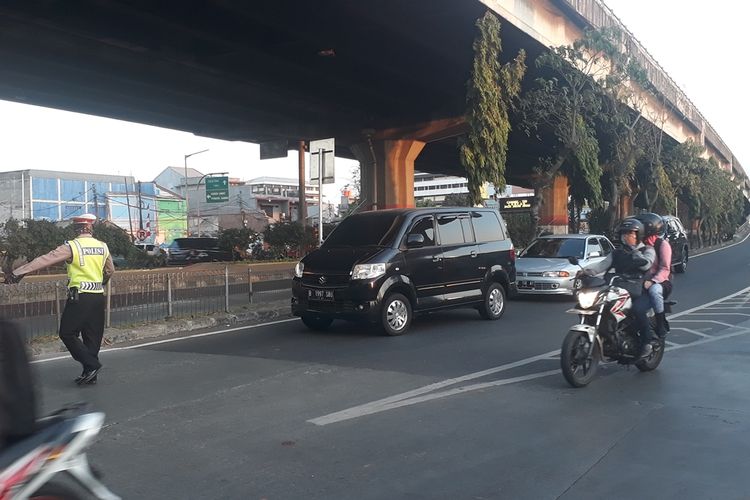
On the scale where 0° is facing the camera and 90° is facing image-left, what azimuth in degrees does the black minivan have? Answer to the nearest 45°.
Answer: approximately 45°

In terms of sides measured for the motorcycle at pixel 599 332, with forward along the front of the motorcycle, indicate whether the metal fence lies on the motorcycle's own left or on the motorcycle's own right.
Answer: on the motorcycle's own right

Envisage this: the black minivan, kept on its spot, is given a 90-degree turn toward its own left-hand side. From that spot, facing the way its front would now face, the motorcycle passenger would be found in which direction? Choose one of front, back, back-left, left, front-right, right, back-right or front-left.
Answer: front

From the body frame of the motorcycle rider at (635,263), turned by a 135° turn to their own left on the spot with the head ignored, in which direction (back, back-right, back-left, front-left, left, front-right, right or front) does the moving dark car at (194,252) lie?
back-left

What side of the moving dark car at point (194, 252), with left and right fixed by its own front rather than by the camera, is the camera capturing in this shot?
right

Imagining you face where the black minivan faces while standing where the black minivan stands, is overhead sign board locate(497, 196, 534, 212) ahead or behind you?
behind

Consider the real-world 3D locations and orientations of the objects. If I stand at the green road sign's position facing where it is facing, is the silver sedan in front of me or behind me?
in front

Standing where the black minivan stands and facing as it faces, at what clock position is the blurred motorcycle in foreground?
The blurred motorcycle in foreground is roughly at 11 o'clock from the black minivan.

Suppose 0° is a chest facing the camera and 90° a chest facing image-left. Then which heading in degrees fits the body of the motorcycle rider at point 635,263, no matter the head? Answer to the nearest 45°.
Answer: approximately 45°
